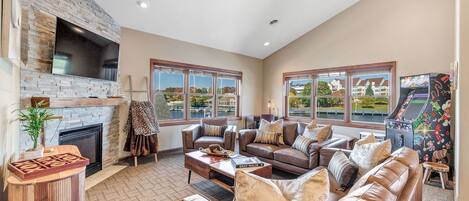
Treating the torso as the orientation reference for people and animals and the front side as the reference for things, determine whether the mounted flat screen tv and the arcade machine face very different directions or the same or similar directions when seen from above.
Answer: very different directions

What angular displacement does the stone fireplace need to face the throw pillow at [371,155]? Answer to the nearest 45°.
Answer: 0° — it already faces it

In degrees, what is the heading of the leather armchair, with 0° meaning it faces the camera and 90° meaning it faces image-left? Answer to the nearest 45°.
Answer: approximately 0°

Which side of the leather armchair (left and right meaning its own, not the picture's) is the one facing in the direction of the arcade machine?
left

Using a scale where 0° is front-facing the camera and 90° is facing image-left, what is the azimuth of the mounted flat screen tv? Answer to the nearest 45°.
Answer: approximately 315°

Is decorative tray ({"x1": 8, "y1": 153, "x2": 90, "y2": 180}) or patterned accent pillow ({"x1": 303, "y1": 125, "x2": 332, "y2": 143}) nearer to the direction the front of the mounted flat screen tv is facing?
the patterned accent pillow
